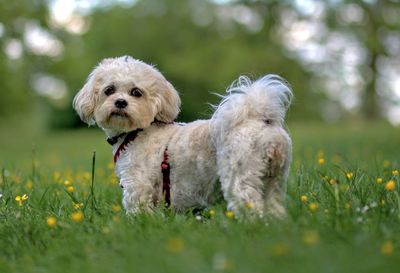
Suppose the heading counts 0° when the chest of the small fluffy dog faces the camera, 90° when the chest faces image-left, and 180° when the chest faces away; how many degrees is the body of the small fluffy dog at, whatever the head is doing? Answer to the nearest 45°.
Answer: approximately 135°

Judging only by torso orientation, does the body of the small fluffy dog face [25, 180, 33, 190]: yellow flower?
yes

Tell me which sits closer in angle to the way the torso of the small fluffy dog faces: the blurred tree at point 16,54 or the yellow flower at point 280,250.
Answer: the blurred tree

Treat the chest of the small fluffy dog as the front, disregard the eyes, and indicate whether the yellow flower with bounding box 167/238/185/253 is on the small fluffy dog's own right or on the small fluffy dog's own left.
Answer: on the small fluffy dog's own left

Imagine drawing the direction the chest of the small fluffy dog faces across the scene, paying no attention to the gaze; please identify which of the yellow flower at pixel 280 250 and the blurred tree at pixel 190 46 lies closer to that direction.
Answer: the blurred tree

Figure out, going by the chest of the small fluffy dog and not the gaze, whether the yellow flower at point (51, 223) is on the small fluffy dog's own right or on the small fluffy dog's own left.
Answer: on the small fluffy dog's own left

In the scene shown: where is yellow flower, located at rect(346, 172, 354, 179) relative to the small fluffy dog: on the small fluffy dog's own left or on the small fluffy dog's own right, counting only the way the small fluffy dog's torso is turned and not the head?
on the small fluffy dog's own right

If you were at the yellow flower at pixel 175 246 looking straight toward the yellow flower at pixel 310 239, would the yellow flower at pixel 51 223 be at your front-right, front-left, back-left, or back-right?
back-left

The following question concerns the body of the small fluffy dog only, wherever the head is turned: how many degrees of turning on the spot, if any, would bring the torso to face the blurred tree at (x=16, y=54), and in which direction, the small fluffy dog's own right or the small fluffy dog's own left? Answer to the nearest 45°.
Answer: approximately 45° to the small fluffy dog's own right

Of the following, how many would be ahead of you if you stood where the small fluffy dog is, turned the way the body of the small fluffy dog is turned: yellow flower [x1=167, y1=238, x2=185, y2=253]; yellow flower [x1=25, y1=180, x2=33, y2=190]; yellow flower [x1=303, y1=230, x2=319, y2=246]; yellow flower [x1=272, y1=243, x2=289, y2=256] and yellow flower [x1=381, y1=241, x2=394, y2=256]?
1

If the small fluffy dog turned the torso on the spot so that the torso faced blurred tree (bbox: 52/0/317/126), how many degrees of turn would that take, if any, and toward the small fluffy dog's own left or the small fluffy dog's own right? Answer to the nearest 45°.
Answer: approximately 45° to the small fluffy dog's own right

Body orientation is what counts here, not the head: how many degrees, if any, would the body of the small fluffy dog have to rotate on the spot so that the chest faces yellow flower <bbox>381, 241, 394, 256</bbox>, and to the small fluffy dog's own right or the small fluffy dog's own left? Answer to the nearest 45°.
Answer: approximately 180°
